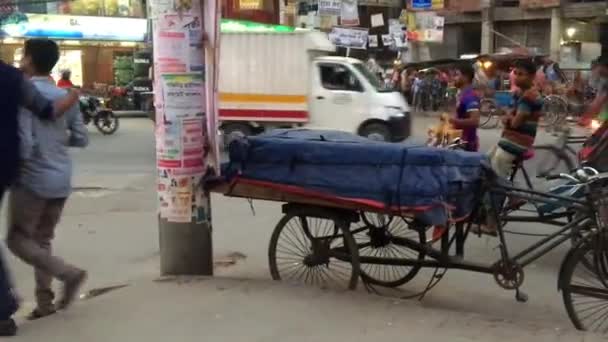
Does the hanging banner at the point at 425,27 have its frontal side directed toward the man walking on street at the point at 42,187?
yes

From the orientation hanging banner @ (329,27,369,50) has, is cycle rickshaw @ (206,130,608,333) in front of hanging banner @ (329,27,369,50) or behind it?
in front

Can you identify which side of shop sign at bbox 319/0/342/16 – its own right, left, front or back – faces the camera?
front

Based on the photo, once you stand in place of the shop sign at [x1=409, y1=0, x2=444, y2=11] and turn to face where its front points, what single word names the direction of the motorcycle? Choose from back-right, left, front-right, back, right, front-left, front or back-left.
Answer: front-right

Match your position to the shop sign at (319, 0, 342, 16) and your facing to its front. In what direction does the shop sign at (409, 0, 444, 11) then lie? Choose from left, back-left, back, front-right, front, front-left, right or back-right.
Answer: back-left

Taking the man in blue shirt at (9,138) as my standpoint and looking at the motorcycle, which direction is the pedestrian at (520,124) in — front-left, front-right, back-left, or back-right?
front-right

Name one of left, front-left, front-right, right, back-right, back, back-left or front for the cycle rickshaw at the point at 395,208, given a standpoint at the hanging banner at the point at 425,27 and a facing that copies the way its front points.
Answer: front

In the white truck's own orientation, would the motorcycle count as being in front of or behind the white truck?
behind

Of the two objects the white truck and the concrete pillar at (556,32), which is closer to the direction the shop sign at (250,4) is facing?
the white truck

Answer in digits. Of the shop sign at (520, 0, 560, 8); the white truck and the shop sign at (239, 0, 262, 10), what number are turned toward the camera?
2

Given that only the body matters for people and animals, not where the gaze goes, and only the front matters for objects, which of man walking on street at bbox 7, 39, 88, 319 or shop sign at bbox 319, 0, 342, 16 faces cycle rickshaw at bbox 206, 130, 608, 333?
the shop sign

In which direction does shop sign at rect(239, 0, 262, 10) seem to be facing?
toward the camera

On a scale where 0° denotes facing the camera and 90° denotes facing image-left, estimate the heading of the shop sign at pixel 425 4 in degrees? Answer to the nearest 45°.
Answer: approximately 0°

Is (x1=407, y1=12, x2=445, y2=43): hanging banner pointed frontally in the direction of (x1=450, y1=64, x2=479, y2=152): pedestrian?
yes
